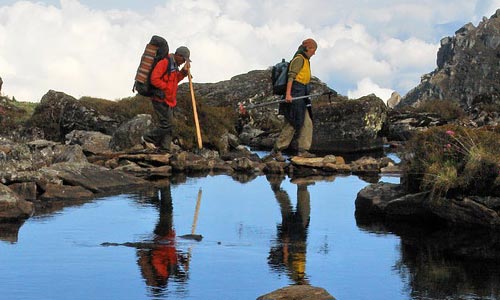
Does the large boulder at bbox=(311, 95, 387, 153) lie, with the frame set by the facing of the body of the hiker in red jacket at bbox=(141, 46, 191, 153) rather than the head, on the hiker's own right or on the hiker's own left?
on the hiker's own left

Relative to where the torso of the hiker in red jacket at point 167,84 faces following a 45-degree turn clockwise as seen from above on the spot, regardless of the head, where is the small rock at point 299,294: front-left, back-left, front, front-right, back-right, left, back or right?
front-right

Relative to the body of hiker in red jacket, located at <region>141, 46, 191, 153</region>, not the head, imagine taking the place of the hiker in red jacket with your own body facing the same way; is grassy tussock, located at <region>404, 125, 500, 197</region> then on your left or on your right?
on your right

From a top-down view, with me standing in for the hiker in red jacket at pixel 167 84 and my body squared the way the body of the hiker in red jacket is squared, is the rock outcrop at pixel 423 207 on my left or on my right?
on my right

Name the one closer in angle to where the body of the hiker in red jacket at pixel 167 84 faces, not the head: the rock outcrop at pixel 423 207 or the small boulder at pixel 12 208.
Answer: the rock outcrop

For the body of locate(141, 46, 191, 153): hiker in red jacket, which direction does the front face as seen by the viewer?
to the viewer's right

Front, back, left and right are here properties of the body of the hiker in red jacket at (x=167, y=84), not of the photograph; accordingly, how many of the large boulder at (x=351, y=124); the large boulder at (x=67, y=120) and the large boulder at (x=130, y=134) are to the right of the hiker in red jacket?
0

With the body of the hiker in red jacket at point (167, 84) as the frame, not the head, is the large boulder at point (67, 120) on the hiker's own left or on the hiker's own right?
on the hiker's own left

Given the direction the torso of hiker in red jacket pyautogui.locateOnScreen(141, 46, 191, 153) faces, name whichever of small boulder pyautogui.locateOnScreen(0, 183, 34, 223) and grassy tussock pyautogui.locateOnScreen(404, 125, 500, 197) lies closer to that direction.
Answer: the grassy tussock

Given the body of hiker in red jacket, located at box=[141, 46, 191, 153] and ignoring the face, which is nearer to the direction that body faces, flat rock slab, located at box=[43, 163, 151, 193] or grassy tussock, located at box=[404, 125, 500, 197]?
the grassy tussock

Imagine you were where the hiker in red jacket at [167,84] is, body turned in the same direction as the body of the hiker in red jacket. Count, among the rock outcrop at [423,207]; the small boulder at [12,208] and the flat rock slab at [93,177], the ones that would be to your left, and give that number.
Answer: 0

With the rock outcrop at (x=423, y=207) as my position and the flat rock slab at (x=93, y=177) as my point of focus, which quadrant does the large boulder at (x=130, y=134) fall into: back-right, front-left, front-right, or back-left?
front-right

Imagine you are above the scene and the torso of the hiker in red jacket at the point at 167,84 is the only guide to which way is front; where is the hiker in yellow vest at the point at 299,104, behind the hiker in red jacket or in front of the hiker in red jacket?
in front

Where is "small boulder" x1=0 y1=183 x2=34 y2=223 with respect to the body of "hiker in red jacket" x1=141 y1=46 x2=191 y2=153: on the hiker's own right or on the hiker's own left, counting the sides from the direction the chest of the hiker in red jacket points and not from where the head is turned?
on the hiker's own right
